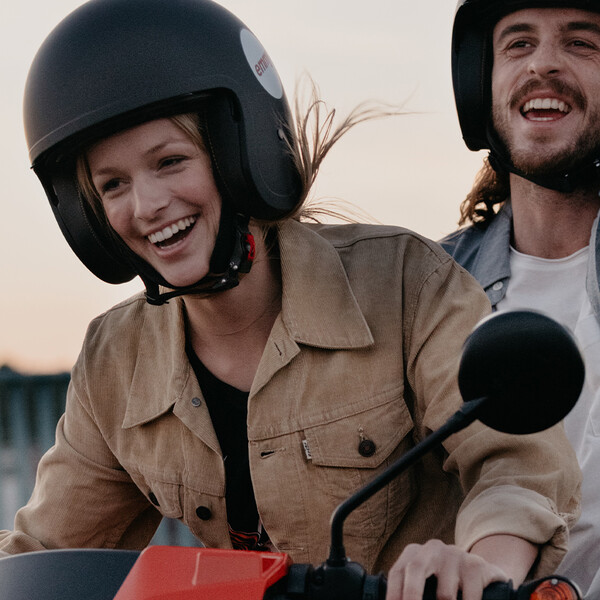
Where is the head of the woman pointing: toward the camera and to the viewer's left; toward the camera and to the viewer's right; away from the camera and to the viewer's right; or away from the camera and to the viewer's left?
toward the camera and to the viewer's left

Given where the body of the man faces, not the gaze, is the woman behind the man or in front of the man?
in front

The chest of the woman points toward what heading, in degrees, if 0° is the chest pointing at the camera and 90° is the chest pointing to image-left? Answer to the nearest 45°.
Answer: approximately 45°

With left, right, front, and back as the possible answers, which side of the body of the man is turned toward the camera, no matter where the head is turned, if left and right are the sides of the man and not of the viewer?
front

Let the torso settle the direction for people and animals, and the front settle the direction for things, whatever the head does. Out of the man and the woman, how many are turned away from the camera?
0

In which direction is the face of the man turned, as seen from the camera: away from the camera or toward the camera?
toward the camera

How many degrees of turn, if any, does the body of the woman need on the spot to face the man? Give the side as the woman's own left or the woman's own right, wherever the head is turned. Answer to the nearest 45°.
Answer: approximately 180°
